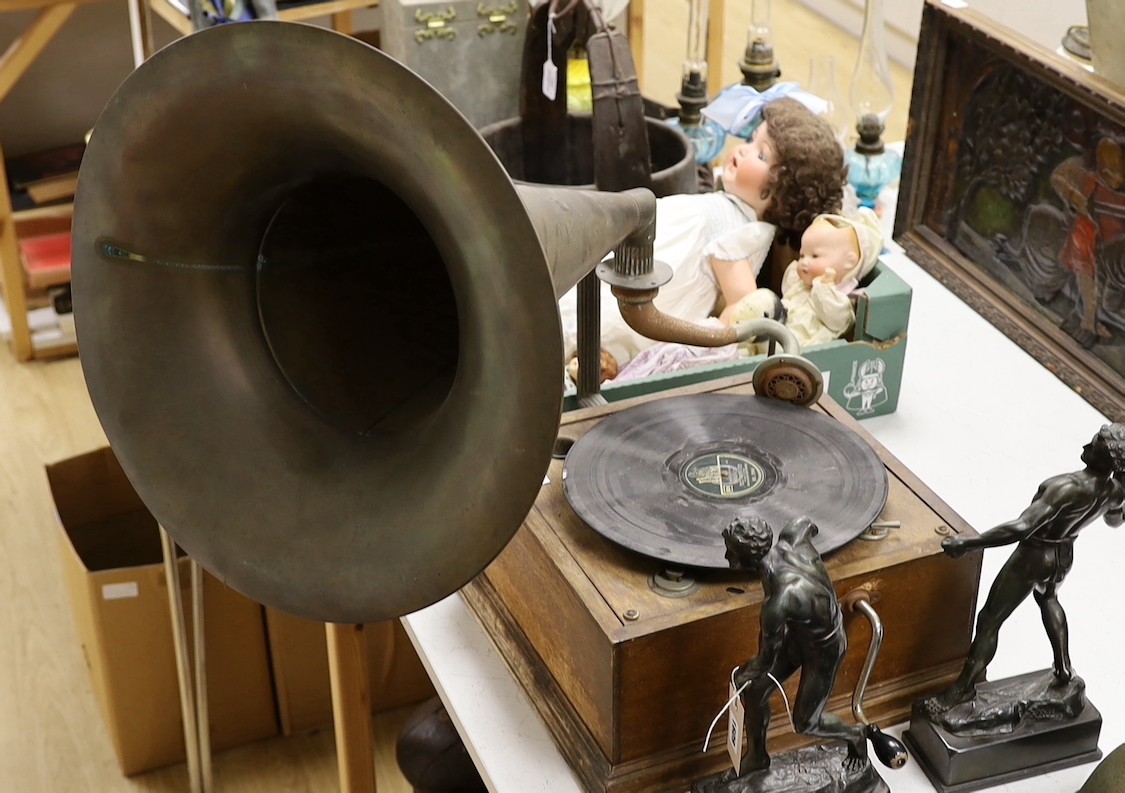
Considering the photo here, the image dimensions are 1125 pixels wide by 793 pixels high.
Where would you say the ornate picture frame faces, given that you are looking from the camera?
facing the viewer and to the left of the viewer

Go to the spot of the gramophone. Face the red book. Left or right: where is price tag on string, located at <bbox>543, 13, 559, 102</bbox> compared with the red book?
right

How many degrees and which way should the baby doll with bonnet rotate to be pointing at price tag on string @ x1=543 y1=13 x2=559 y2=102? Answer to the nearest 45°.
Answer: approximately 90° to its right

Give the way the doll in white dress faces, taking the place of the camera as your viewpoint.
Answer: facing to the left of the viewer

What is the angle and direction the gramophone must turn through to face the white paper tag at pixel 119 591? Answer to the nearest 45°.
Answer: approximately 90° to its right

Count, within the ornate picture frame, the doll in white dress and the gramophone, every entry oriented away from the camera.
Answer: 0
